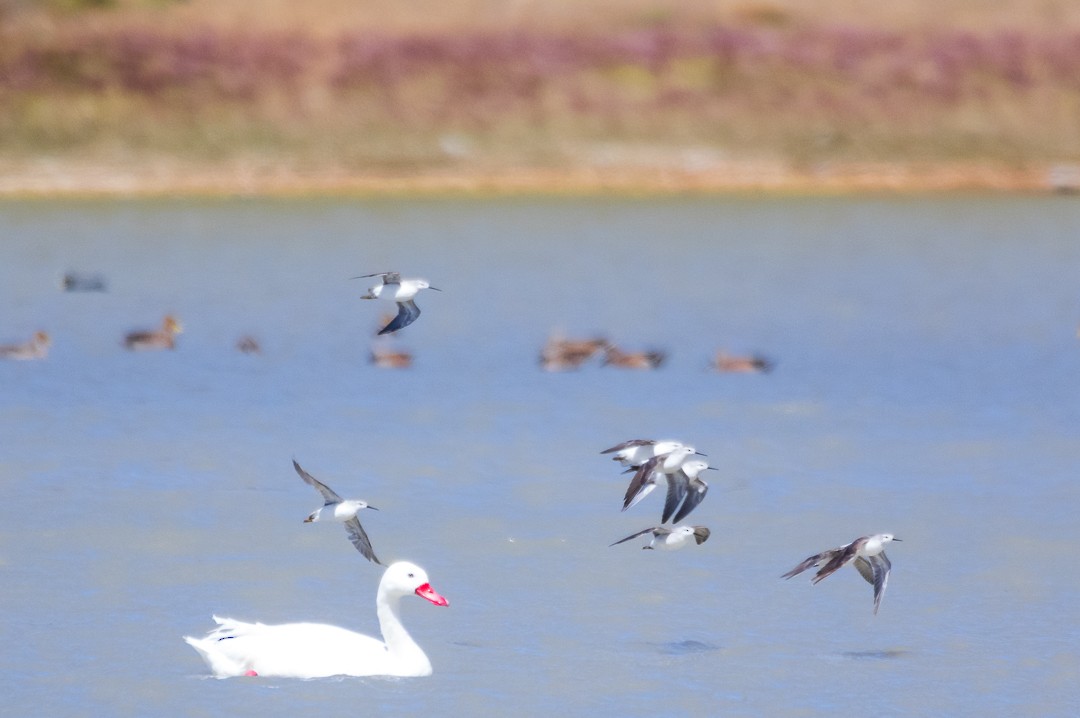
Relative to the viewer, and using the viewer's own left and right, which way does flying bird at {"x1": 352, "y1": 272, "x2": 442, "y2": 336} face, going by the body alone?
facing to the right of the viewer

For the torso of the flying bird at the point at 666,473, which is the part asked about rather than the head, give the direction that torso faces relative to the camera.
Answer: to the viewer's right

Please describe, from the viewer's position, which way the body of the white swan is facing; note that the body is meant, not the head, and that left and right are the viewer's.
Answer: facing to the right of the viewer

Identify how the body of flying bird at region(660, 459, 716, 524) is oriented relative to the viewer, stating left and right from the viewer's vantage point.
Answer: facing to the right of the viewer

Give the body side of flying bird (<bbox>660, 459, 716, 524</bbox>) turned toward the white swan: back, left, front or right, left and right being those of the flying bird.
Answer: back

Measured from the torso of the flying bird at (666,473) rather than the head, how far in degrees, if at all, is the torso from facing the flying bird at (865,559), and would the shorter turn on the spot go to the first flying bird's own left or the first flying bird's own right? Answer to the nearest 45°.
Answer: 0° — it already faces it
